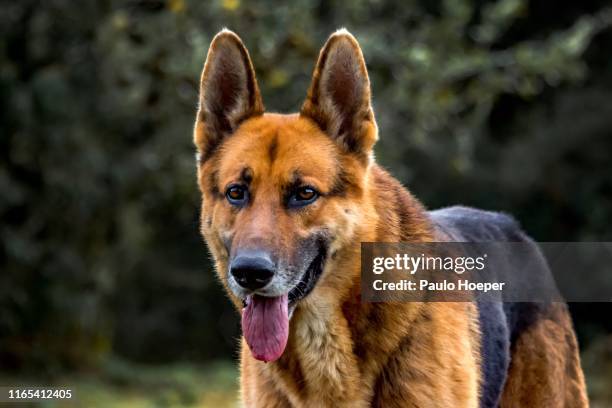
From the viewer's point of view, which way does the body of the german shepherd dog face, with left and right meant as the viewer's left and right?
facing the viewer and to the left of the viewer
